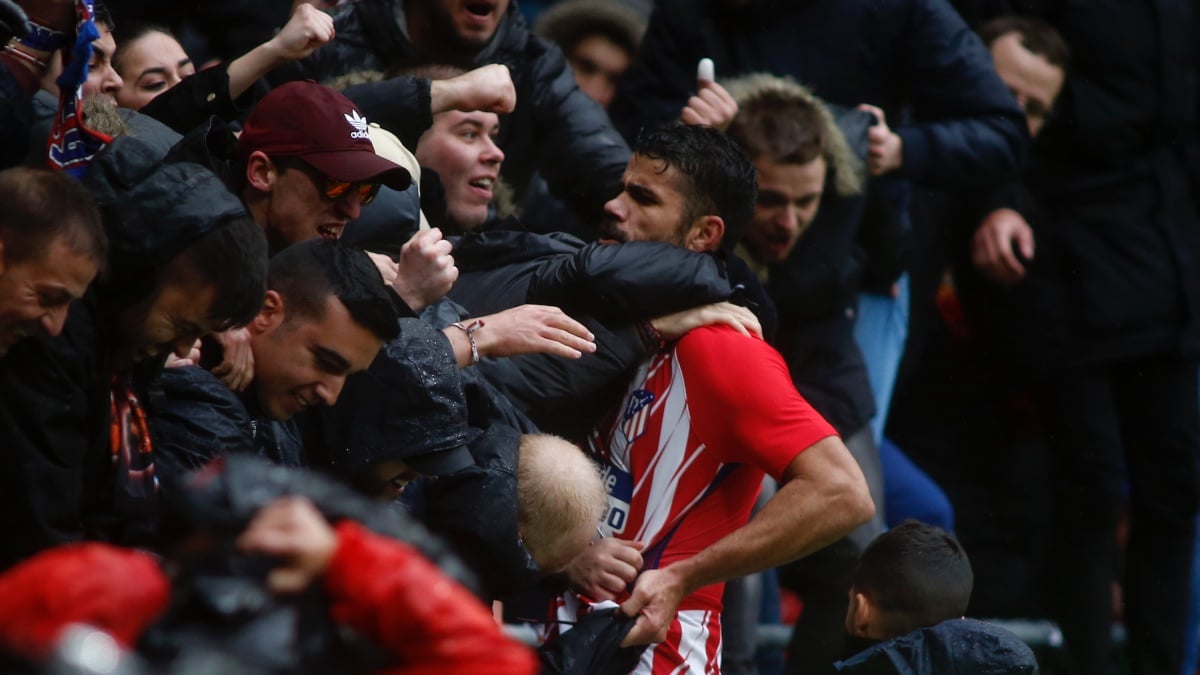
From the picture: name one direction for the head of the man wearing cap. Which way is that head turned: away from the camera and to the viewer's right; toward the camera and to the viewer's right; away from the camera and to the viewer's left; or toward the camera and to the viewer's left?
toward the camera and to the viewer's right

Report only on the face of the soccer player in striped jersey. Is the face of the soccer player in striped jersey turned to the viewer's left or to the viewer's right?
to the viewer's left

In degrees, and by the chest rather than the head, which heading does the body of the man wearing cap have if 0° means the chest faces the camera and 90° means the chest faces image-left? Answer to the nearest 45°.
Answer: approximately 315°

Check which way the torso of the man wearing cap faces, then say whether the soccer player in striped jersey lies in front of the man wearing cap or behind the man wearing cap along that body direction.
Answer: in front
